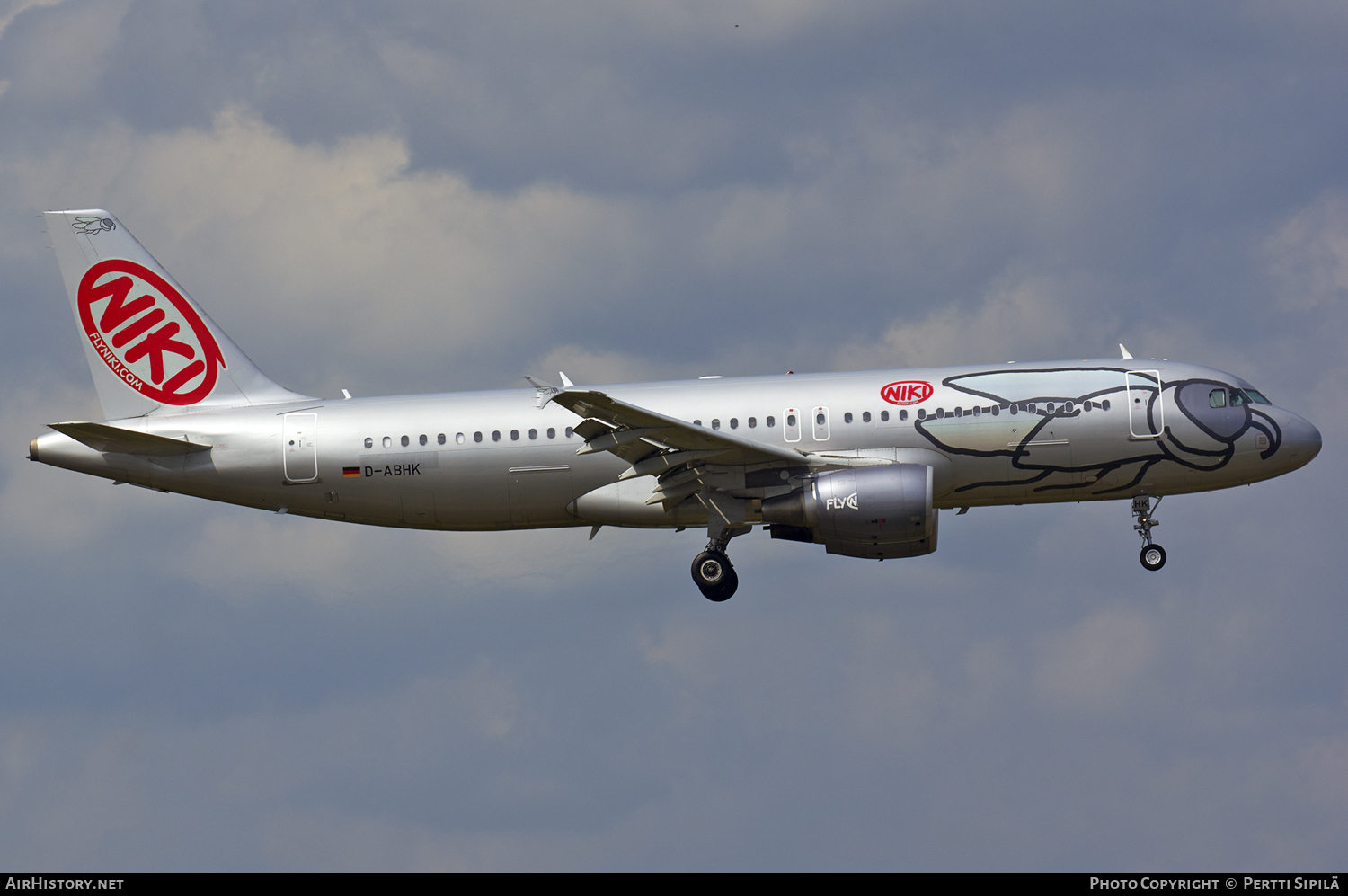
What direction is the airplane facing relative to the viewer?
to the viewer's right
